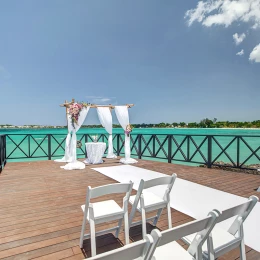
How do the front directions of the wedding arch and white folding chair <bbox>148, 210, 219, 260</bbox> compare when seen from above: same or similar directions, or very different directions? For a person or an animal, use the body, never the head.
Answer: very different directions

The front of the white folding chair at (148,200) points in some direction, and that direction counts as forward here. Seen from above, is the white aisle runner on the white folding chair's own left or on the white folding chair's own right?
on the white folding chair's own right

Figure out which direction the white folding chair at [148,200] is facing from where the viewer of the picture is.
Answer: facing away from the viewer and to the left of the viewer

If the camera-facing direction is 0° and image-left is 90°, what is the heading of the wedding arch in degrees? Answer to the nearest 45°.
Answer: approximately 315°

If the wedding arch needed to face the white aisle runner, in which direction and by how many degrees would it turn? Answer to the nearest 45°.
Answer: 0° — it already faces it

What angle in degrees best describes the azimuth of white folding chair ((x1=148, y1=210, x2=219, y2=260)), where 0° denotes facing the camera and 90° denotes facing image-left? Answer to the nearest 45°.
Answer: approximately 135°

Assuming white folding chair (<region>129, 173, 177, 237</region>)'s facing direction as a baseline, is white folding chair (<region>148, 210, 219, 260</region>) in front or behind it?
behind
